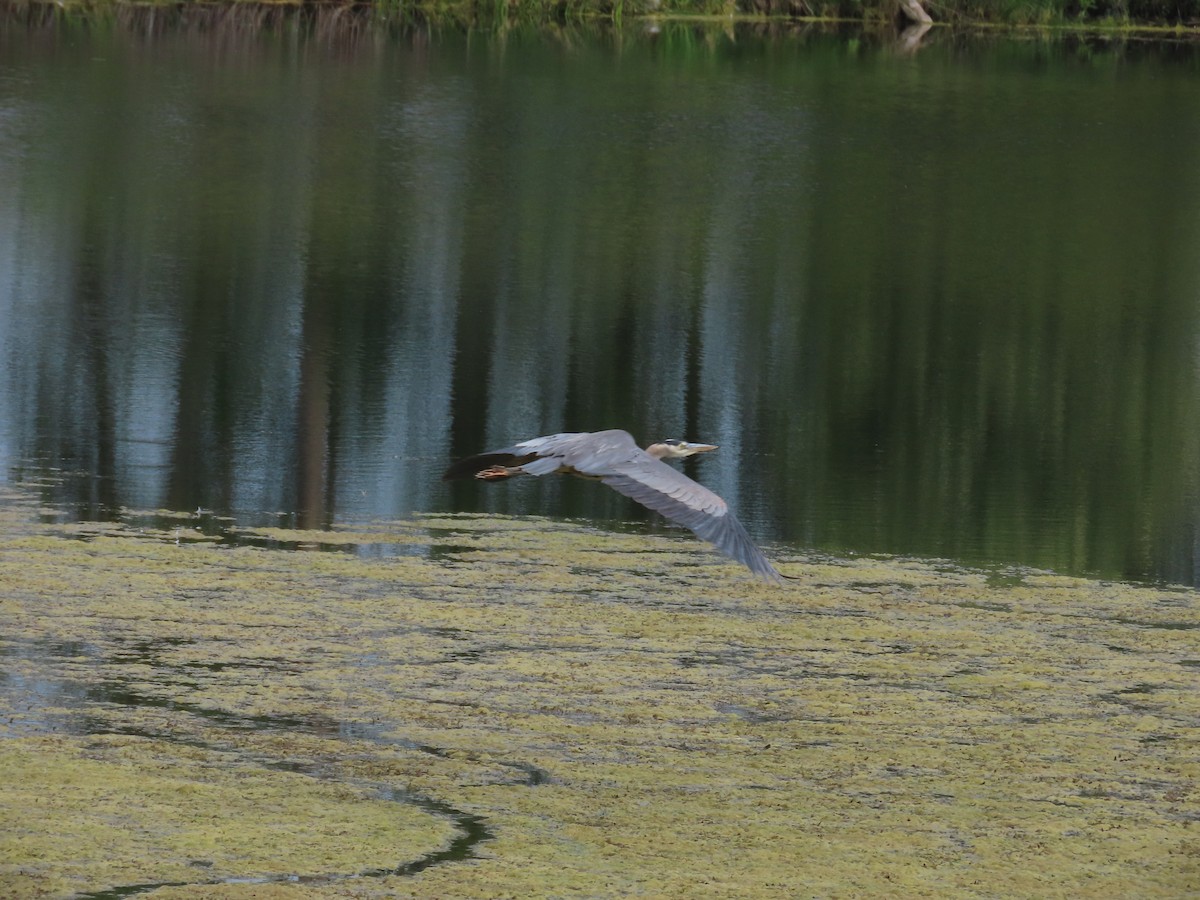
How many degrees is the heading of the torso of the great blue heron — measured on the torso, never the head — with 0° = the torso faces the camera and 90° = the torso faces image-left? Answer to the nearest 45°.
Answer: approximately 270°
